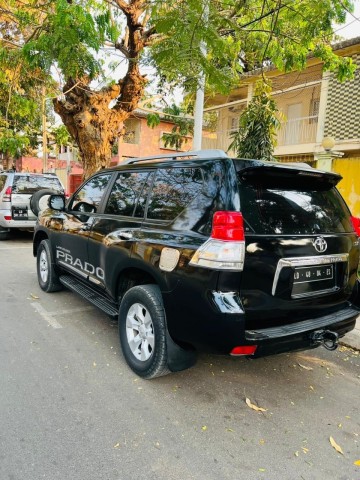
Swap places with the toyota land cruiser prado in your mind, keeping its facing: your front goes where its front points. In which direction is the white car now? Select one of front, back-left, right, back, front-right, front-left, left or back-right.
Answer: front

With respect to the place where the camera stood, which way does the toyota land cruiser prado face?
facing away from the viewer and to the left of the viewer
